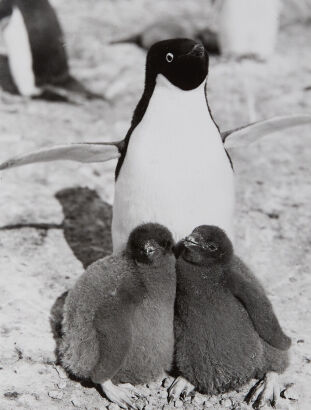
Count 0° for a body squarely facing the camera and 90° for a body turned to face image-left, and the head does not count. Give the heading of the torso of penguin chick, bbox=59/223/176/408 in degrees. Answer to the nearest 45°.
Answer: approximately 315°

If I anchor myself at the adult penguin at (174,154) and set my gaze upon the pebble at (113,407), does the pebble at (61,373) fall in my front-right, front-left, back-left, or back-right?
front-right

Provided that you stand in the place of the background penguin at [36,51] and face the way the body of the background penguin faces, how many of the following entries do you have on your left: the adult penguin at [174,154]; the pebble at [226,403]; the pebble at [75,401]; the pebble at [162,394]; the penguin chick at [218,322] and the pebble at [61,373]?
6

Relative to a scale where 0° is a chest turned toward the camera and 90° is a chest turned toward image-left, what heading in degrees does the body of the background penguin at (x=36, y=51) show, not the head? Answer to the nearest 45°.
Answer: approximately 90°

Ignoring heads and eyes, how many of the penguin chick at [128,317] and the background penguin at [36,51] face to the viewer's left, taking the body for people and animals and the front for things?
1

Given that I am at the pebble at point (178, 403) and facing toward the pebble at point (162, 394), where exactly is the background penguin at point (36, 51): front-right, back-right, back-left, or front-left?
front-right

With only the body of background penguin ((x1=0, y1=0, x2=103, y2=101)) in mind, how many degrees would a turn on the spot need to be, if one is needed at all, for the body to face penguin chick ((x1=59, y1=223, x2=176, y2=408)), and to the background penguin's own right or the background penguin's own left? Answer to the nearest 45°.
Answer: approximately 90° to the background penguin's own left

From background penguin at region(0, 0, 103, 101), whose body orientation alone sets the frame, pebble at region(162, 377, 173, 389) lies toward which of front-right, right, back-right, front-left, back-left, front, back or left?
left

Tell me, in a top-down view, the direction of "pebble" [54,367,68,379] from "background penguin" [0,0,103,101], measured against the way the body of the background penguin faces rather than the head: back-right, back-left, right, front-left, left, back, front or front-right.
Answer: left

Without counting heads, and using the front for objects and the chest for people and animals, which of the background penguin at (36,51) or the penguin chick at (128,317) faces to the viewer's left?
the background penguin

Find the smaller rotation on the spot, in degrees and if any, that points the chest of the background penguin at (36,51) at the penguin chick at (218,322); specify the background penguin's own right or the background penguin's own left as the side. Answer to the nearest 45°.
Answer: approximately 90° to the background penguin's own left
